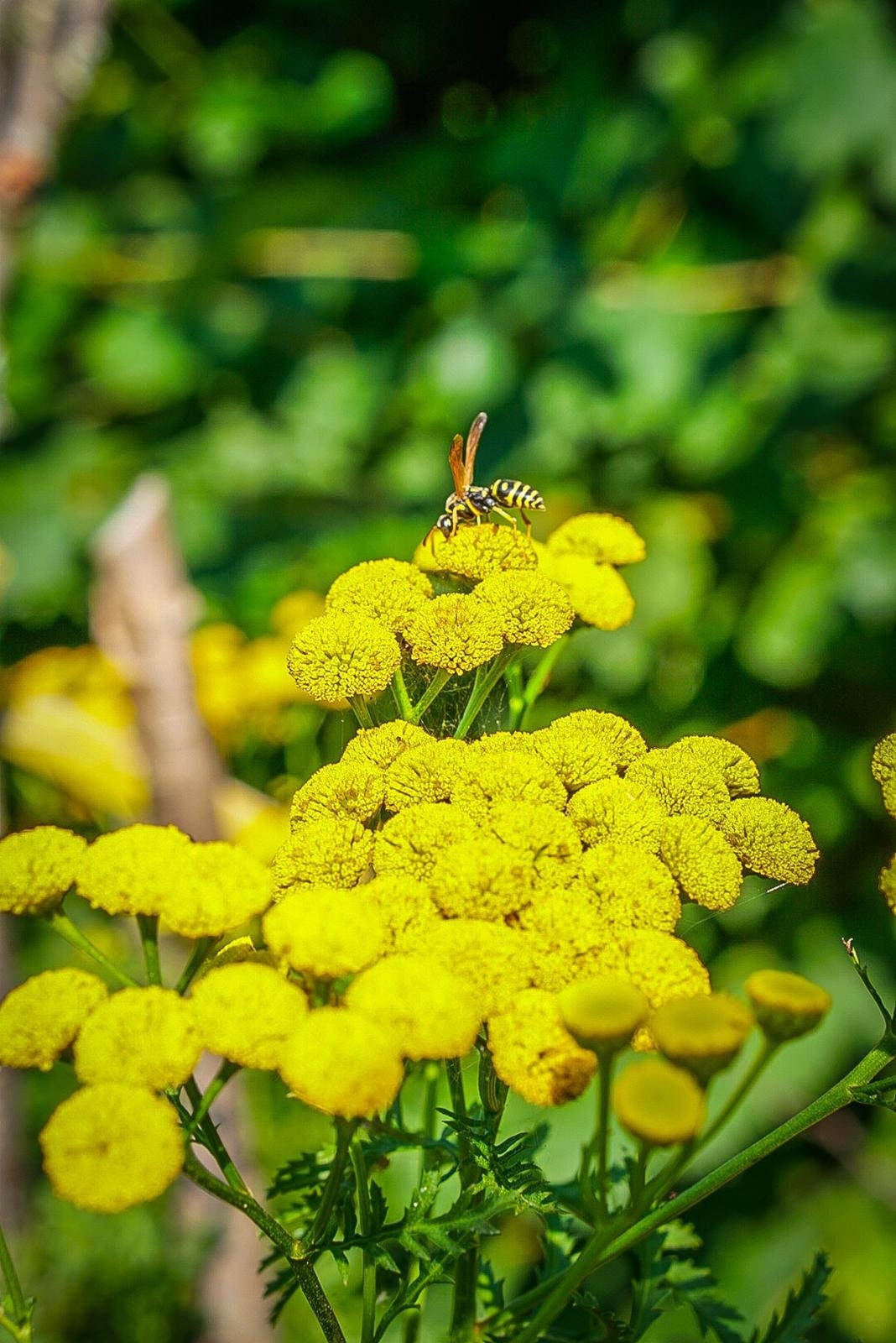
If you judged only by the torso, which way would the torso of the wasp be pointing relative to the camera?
to the viewer's left
